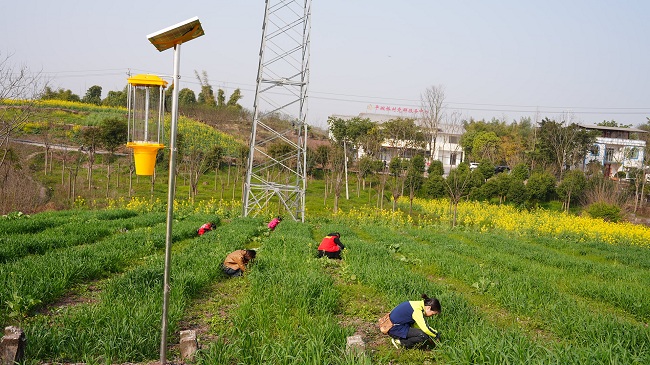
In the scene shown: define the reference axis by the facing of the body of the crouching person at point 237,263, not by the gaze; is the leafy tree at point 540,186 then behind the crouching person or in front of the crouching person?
in front

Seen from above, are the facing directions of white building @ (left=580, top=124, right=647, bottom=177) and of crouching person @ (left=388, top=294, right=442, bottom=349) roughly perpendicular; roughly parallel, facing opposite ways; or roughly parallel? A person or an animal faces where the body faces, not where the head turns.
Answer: roughly perpendicular

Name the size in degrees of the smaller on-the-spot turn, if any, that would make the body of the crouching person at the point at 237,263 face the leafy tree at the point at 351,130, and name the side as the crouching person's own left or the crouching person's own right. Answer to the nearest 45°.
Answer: approximately 90° to the crouching person's own left

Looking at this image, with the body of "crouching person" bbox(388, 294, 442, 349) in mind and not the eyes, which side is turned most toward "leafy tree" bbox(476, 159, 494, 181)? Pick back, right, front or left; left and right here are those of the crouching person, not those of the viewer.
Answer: left

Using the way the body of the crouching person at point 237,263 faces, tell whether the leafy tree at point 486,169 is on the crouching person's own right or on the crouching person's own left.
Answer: on the crouching person's own left

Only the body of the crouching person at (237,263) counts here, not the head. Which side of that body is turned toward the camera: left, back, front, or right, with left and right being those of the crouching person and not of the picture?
right

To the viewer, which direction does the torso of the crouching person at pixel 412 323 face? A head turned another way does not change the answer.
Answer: to the viewer's right

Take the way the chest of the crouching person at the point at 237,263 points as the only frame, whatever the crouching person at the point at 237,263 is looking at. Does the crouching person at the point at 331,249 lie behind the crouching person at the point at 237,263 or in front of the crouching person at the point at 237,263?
in front

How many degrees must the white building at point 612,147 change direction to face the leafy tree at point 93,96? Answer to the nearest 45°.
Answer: approximately 45° to its right

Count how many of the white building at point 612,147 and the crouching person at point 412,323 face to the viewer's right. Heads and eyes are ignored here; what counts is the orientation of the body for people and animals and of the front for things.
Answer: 1

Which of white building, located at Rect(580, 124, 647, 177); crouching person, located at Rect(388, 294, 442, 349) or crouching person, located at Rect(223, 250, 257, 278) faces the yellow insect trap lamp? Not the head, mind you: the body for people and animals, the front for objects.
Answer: the white building

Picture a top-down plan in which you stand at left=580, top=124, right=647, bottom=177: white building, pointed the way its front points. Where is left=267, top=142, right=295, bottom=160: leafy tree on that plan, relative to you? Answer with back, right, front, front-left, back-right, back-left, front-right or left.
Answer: front-right

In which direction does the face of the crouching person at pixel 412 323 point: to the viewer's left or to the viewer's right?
to the viewer's right

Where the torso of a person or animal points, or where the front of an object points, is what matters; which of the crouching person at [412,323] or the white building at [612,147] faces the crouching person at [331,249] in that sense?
the white building

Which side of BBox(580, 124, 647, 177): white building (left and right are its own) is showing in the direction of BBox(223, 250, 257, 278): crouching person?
front

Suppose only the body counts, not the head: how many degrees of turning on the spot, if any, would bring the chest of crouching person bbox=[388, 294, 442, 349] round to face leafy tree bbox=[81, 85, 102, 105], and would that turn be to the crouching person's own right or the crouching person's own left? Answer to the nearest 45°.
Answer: approximately 135° to the crouching person's own left

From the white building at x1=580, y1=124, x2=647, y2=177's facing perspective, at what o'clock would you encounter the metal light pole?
The metal light pole is roughly at 12 o'clock from the white building.
